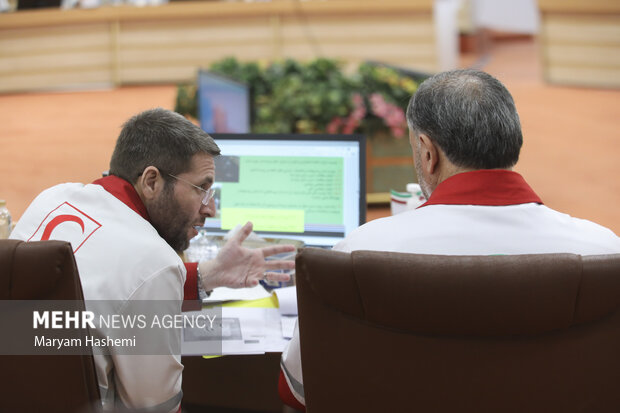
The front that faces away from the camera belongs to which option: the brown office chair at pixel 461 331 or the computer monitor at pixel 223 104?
the brown office chair

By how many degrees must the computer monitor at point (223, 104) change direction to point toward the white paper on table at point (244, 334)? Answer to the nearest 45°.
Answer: approximately 45° to its right

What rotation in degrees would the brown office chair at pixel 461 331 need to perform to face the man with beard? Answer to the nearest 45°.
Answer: approximately 45° to its left

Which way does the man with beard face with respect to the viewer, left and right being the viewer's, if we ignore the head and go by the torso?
facing away from the viewer and to the right of the viewer

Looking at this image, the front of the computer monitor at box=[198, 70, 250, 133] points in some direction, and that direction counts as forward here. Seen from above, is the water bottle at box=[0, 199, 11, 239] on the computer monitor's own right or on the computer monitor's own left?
on the computer monitor's own right

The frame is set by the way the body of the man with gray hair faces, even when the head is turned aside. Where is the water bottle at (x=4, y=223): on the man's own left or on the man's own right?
on the man's own left

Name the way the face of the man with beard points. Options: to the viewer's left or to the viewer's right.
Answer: to the viewer's right

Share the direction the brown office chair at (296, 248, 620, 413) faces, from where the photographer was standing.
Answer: facing away from the viewer

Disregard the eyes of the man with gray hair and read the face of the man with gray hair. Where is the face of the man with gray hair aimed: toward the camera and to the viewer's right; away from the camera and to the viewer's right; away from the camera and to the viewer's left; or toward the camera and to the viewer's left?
away from the camera and to the viewer's left

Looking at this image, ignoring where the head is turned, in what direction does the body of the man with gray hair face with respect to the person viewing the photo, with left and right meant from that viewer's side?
facing away from the viewer

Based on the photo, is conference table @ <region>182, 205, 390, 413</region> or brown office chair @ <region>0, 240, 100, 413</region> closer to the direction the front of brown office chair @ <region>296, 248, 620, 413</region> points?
the conference table

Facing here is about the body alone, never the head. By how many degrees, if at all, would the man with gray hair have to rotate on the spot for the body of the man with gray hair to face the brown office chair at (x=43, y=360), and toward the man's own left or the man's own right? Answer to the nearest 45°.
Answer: approximately 90° to the man's own left

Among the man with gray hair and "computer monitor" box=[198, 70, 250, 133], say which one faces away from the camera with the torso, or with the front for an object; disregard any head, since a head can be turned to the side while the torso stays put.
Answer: the man with gray hair
